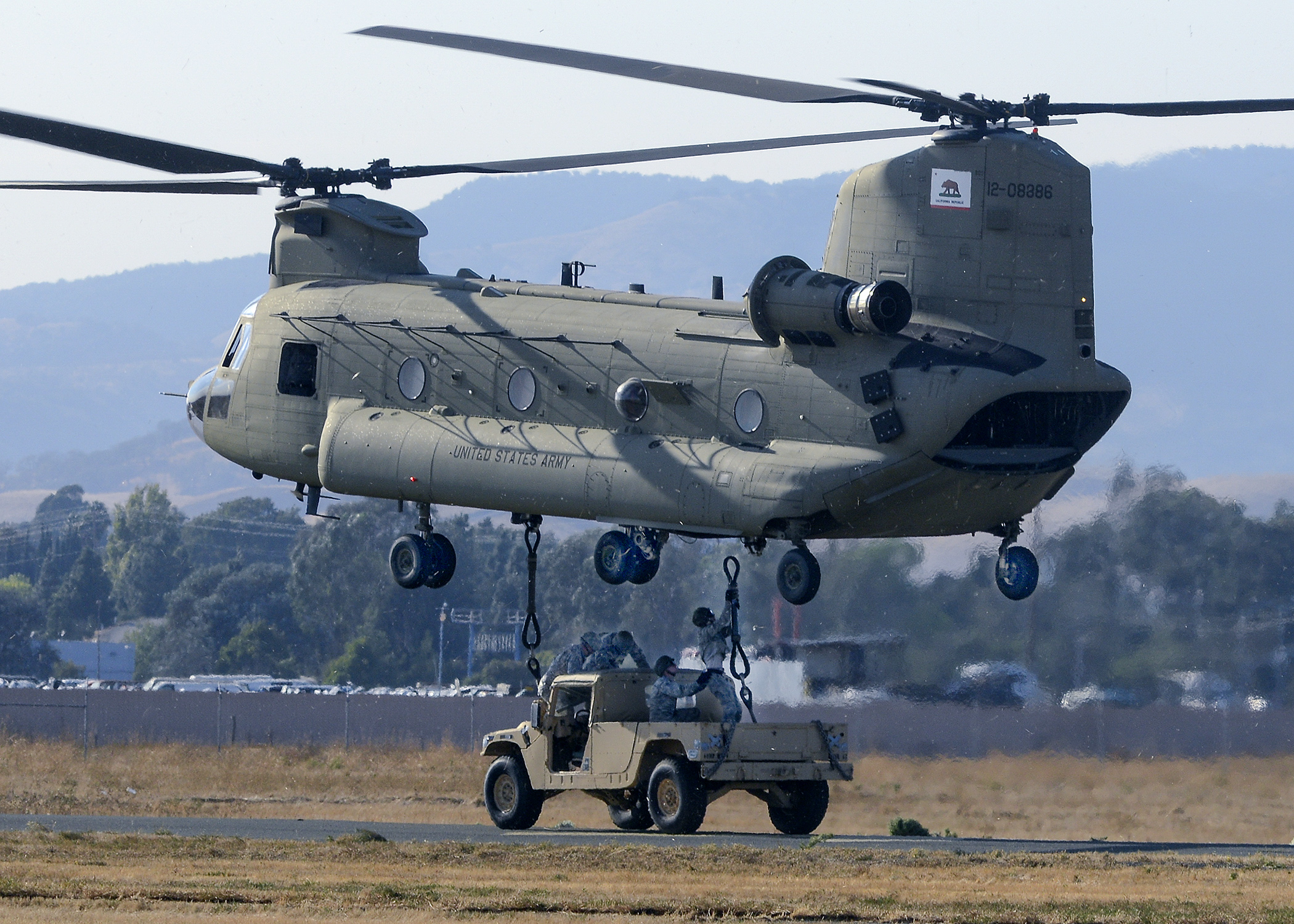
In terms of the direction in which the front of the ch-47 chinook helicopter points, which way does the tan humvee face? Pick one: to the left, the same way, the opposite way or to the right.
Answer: the same way

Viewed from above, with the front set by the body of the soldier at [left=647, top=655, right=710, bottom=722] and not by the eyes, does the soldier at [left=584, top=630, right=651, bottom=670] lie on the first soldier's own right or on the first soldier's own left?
on the first soldier's own left

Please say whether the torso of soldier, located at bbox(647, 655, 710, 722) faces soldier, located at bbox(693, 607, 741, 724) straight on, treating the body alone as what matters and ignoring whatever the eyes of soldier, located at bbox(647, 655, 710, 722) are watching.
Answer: yes

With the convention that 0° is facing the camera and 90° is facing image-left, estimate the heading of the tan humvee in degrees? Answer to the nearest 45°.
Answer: approximately 135°

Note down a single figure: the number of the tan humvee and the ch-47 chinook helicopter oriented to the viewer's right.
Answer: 0

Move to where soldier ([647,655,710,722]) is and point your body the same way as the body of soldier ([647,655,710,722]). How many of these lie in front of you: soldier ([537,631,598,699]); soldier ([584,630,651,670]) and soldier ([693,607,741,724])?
1

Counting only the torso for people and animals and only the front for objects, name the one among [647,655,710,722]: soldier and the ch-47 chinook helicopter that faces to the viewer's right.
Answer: the soldier

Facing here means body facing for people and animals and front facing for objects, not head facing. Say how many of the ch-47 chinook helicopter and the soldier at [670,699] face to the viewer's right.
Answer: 1

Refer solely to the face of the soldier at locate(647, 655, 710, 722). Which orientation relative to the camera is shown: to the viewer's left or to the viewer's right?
to the viewer's right

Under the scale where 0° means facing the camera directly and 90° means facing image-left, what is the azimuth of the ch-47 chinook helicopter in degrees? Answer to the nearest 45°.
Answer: approximately 135°

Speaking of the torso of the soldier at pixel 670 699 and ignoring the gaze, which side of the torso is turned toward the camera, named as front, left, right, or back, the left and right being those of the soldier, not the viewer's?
right
